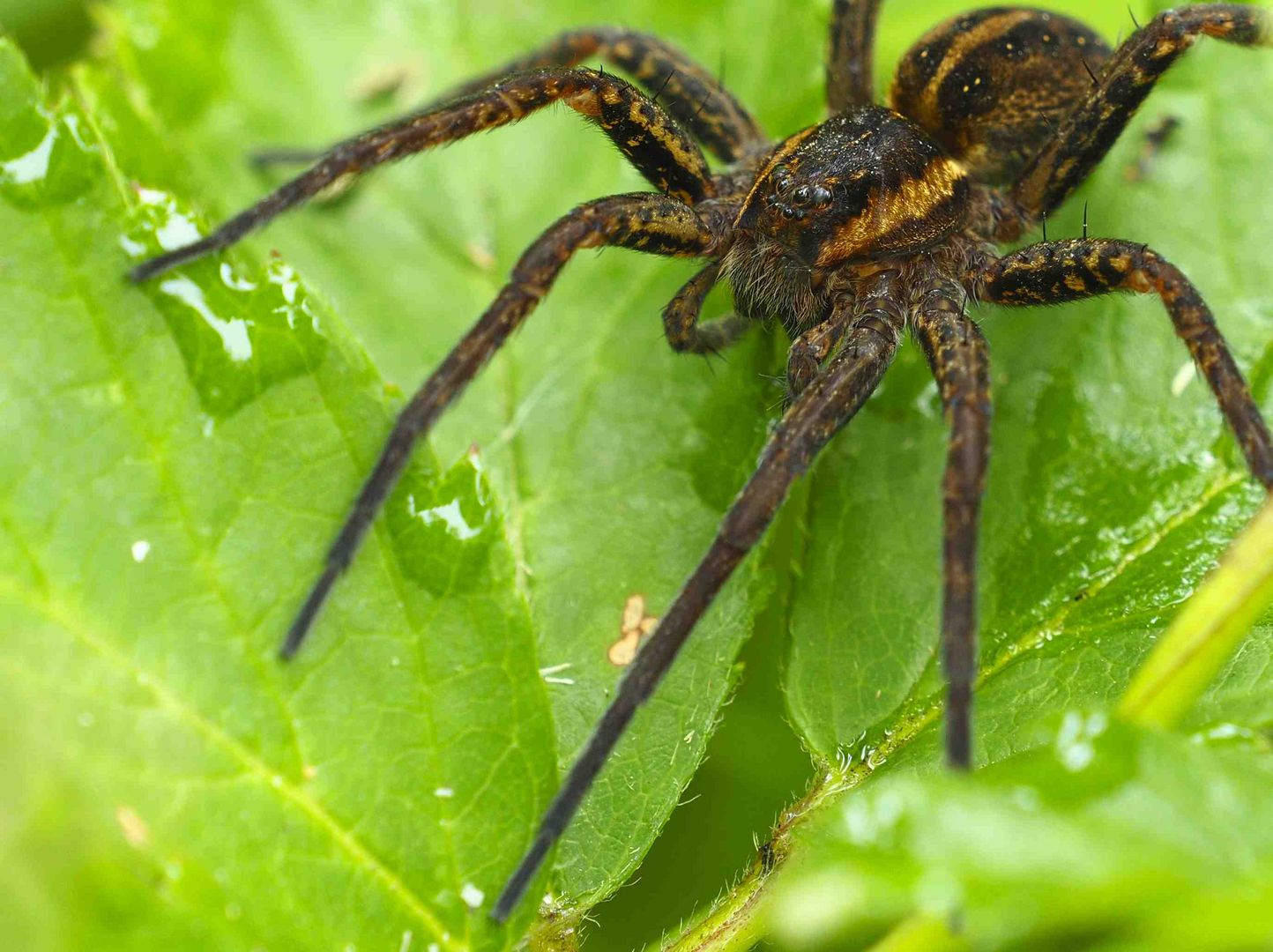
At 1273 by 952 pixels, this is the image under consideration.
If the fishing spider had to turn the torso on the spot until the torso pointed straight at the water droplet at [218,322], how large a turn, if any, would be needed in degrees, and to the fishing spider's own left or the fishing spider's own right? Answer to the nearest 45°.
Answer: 0° — it already faces it

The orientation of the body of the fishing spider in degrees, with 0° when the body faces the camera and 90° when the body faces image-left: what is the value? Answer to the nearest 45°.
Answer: approximately 45°

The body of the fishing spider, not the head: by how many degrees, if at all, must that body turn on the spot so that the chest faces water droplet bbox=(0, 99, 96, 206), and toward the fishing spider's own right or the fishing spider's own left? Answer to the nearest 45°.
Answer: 0° — it already faces it
